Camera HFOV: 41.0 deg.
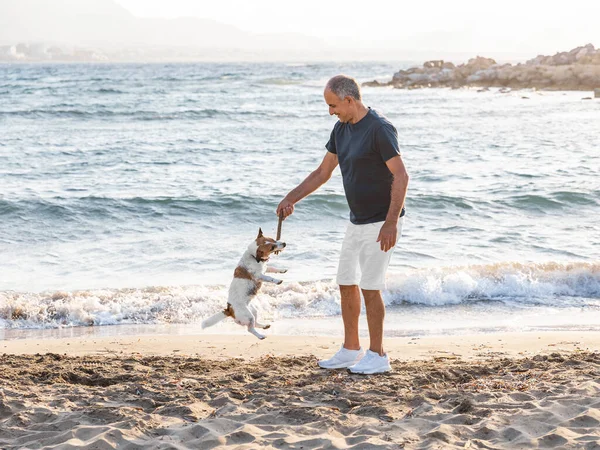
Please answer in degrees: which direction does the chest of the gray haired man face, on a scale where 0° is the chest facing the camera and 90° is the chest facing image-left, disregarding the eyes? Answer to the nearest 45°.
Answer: approximately 45°

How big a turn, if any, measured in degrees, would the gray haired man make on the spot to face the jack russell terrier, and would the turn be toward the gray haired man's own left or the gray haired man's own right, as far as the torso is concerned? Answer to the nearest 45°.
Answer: approximately 45° to the gray haired man's own right
